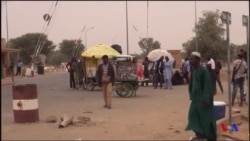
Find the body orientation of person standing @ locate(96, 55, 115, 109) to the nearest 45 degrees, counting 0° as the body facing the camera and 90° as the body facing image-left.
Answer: approximately 0°
